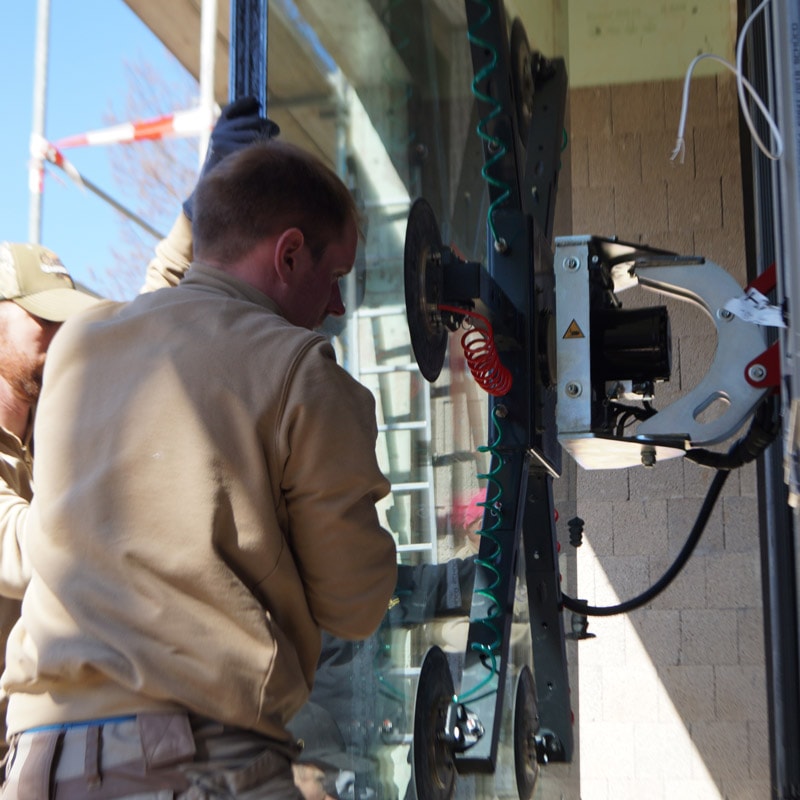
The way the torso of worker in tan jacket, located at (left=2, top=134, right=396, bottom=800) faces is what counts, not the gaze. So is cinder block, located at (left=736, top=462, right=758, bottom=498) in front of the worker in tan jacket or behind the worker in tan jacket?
in front

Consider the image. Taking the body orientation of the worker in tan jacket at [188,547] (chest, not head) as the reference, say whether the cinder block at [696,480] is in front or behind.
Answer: in front

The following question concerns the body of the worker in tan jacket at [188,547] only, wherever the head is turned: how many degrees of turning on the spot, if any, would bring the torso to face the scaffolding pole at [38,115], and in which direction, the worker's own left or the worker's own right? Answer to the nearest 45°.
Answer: approximately 45° to the worker's own left

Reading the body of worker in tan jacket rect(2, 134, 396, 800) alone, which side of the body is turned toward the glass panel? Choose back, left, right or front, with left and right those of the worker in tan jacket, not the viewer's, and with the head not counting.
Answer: front

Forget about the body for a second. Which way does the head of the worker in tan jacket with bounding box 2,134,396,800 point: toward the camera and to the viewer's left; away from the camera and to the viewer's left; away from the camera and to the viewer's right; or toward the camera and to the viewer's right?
away from the camera and to the viewer's right

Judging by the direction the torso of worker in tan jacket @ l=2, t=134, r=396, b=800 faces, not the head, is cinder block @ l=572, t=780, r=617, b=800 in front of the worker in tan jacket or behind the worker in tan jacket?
in front

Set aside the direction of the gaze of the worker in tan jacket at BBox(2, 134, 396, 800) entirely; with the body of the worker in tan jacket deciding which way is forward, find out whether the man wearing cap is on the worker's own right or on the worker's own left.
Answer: on the worker's own left

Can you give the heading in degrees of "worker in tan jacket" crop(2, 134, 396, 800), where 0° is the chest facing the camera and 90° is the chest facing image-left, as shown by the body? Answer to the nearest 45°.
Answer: approximately 225°

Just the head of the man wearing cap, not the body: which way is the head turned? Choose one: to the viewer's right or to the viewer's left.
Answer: to the viewer's right
